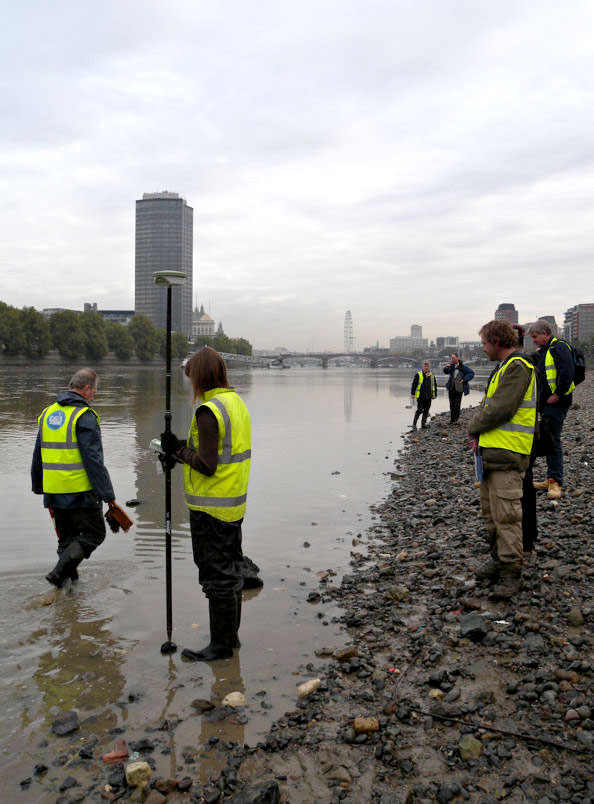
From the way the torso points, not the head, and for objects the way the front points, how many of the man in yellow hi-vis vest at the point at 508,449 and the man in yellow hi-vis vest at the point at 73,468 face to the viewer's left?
1

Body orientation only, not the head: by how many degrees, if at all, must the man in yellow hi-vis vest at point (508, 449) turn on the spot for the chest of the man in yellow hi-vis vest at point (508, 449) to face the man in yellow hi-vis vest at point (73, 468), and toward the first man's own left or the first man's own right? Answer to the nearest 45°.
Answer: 0° — they already face them

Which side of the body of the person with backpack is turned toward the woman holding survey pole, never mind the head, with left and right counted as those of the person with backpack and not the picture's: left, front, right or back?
front

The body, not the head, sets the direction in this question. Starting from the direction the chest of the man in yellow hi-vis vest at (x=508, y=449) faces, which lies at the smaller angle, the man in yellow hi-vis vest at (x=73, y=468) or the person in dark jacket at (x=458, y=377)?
the man in yellow hi-vis vest

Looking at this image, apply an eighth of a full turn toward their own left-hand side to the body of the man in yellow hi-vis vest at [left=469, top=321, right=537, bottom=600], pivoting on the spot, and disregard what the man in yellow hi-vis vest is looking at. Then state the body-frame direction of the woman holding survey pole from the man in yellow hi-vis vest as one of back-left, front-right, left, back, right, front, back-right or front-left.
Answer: front

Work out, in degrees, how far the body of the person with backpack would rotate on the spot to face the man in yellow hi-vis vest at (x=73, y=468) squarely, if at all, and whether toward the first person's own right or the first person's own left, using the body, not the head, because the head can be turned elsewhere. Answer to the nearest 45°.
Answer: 0° — they already face them

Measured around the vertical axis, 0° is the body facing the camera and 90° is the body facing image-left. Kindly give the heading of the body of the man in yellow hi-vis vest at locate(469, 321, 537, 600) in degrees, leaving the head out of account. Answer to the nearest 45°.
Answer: approximately 90°

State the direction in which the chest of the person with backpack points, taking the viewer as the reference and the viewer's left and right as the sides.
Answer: facing the viewer and to the left of the viewer

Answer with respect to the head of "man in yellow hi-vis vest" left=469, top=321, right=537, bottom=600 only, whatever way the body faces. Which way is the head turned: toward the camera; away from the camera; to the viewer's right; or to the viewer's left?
to the viewer's left

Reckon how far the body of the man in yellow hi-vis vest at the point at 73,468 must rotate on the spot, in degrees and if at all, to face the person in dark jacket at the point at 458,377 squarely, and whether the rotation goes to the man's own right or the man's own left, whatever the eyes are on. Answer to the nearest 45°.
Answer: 0° — they already face them

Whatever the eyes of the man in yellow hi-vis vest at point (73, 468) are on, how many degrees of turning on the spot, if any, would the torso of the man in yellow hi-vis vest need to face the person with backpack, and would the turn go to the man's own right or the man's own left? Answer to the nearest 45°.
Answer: approximately 45° to the man's own right
